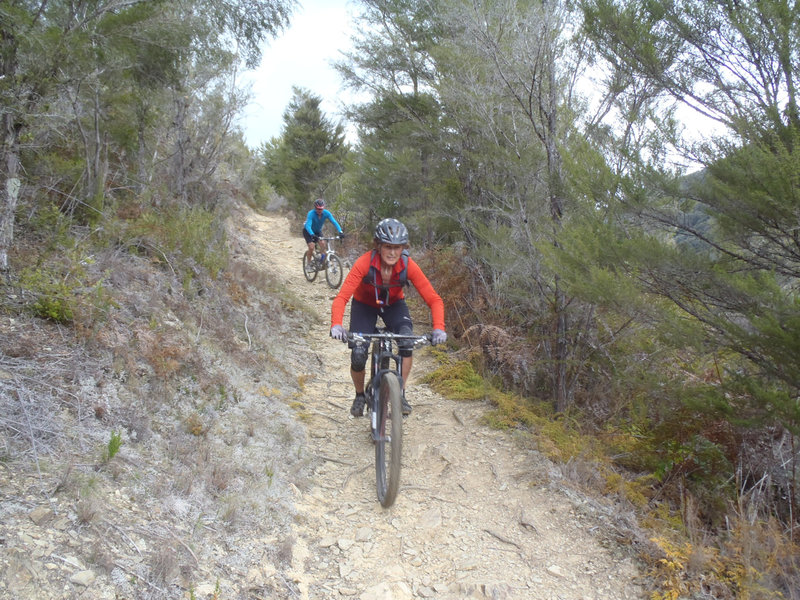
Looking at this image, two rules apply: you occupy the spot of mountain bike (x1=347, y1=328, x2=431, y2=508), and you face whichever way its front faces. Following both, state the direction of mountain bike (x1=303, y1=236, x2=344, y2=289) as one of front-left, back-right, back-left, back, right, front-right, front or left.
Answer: back

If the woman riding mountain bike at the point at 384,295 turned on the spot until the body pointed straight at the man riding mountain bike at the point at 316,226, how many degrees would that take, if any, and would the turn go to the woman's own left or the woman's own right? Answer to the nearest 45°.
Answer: approximately 180°

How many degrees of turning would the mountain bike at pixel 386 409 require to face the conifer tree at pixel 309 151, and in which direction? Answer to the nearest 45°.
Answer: approximately 180°

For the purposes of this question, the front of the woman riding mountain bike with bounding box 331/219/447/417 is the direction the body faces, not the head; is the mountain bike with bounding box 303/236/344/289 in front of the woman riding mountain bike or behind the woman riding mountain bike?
behind

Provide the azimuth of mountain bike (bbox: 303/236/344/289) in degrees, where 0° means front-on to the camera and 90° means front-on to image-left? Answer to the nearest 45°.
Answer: approximately 315°

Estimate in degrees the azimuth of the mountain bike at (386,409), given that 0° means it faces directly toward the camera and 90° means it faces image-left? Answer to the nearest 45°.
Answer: approximately 0°

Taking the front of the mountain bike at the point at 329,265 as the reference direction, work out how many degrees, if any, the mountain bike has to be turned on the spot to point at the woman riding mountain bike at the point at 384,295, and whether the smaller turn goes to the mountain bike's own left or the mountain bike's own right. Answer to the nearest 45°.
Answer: approximately 45° to the mountain bike's own right

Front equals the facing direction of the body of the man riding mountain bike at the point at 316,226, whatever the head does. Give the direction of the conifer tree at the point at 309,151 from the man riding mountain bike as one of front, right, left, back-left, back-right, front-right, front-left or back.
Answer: back-left

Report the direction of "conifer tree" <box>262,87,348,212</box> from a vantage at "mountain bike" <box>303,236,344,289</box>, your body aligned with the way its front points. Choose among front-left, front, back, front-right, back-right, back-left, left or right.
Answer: back-left

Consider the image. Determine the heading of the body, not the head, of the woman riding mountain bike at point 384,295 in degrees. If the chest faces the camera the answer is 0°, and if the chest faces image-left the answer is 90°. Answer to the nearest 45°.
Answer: approximately 0°
